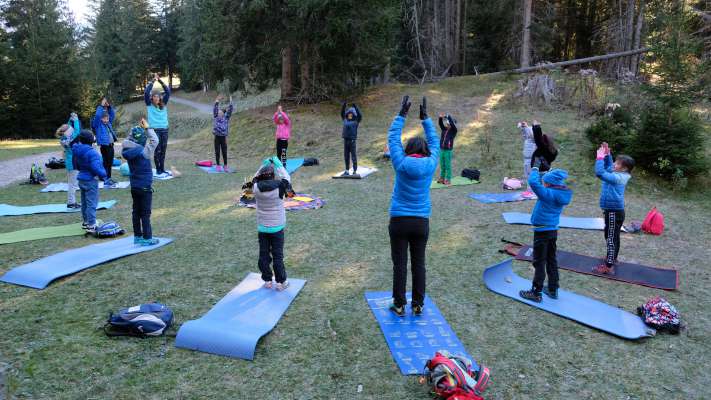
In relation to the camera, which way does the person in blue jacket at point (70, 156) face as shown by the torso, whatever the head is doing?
to the viewer's right

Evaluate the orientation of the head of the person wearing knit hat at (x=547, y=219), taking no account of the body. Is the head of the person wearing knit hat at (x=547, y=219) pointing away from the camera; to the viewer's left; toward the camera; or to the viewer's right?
away from the camera

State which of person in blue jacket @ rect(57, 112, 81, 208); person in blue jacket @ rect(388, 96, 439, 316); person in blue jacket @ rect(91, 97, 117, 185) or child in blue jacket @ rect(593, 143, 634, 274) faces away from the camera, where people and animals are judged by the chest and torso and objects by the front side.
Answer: person in blue jacket @ rect(388, 96, 439, 316)

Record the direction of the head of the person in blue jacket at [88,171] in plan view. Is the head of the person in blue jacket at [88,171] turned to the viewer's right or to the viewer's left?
to the viewer's right

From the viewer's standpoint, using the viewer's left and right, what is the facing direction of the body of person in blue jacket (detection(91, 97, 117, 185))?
facing the viewer and to the right of the viewer

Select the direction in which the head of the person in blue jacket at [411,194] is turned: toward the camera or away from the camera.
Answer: away from the camera

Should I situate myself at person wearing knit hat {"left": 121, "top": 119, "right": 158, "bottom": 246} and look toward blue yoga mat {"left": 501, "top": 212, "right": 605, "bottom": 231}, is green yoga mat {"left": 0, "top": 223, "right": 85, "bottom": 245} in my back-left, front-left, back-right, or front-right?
back-left

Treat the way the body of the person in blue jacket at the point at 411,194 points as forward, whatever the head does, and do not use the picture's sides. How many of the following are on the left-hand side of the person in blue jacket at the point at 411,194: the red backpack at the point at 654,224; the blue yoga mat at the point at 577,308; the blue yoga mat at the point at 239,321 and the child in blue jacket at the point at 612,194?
1

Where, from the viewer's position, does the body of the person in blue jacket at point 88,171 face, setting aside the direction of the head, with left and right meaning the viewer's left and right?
facing away from the viewer and to the right of the viewer

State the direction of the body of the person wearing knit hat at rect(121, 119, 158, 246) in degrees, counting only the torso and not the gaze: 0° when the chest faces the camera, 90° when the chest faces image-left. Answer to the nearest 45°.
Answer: approximately 225°

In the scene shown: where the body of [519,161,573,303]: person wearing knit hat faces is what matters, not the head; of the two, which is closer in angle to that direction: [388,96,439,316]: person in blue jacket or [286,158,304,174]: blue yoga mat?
the blue yoga mat

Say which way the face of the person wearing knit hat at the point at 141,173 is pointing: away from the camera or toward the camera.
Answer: away from the camera

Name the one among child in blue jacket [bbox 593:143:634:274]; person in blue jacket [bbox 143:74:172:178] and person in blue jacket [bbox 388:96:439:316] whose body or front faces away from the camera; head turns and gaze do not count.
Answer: person in blue jacket [bbox 388:96:439:316]

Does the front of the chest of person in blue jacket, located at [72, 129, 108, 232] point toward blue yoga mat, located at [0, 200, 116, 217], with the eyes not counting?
no

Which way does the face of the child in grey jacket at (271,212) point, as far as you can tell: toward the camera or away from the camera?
away from the camera

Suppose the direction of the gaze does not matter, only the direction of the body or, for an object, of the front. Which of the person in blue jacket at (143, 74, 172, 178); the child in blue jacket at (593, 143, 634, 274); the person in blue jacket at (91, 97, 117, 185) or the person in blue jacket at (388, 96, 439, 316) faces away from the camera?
the person in blue jacket at (388, 96, 439, 316)
